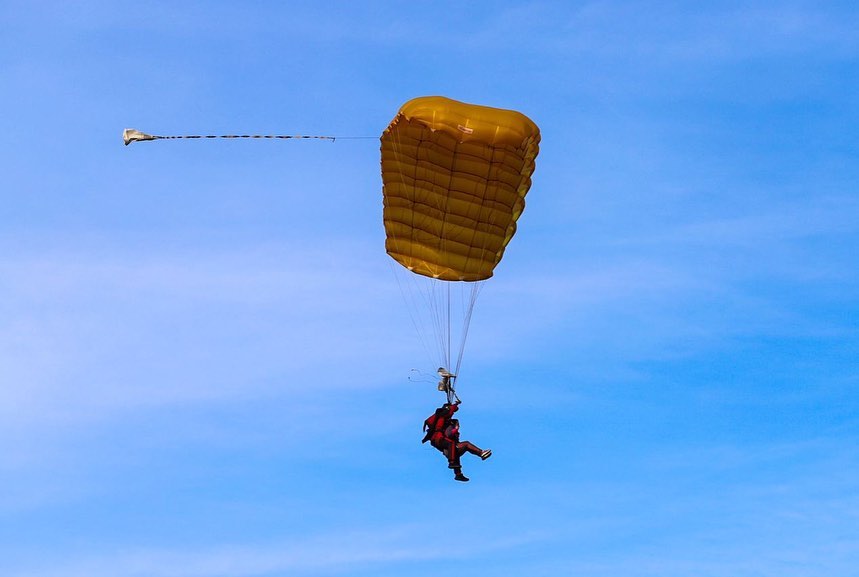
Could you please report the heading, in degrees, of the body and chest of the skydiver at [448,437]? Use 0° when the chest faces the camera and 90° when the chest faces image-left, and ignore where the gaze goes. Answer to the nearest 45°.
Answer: approximately 270°
